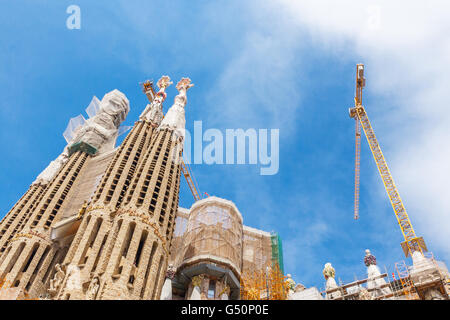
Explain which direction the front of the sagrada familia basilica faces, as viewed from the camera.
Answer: facing the viewer and to the left of the viewer
